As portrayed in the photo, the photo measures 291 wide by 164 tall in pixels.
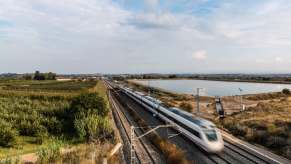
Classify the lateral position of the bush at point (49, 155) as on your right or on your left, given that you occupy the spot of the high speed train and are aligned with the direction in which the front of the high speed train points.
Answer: on your right

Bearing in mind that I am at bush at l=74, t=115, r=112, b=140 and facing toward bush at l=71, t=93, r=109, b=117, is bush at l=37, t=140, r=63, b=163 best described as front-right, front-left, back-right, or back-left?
back-left

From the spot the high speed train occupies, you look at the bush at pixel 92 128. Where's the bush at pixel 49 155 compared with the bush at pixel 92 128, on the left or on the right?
left

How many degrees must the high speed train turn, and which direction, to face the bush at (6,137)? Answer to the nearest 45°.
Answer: approximately 135° to its right

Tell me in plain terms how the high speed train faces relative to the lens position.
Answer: facing the viewer and to the right of the viewer

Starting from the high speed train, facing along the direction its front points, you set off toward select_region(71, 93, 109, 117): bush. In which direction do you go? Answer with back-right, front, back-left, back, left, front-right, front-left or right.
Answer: back
